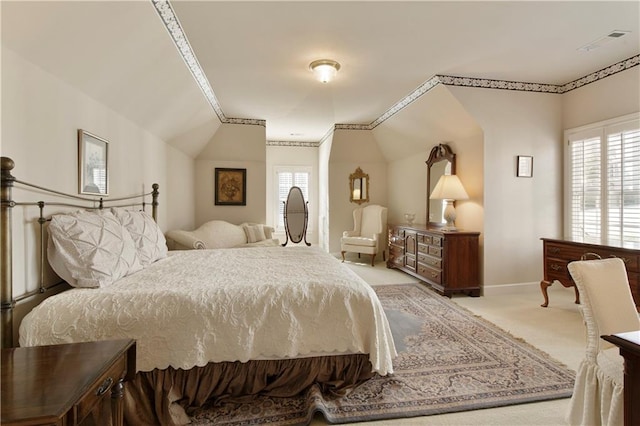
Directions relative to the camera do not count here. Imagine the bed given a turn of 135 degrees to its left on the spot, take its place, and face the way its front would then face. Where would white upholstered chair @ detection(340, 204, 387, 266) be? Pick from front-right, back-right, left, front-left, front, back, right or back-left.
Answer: right

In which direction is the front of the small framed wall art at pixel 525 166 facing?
toward the camera

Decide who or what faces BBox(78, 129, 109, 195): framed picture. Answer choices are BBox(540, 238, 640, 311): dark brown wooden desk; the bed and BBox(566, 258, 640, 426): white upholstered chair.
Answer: the dark brown wooden desk

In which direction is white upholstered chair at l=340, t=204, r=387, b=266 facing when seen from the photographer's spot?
facing the viewer and to the left of the viewer

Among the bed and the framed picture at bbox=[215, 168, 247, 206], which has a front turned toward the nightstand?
the framed picture

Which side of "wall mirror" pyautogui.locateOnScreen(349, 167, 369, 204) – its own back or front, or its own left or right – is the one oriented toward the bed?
front

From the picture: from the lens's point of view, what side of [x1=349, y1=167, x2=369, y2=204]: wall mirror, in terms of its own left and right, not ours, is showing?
front

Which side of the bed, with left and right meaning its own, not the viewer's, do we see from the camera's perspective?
right

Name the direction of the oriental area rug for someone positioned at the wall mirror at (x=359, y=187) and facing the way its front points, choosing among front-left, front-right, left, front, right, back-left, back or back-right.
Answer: front

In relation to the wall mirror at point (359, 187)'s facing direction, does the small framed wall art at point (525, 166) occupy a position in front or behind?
in front

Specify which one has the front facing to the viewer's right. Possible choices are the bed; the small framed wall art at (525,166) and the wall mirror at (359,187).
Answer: the bed

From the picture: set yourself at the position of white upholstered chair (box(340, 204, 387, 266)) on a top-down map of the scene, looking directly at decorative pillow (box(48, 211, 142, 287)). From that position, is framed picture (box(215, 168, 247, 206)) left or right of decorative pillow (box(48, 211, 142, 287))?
right
